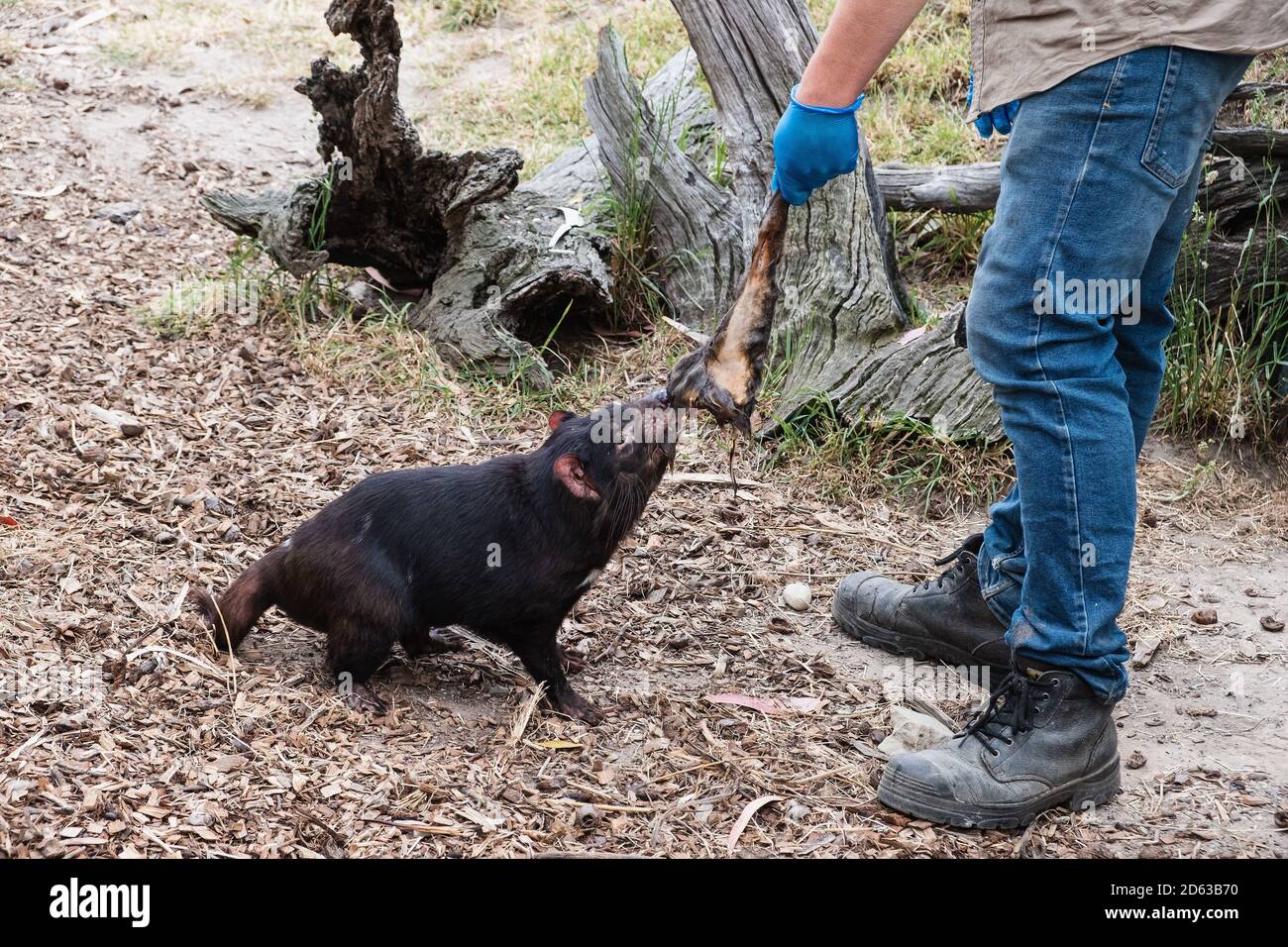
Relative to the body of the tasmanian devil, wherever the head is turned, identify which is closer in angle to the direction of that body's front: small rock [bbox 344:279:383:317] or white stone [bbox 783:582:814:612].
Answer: the white stone

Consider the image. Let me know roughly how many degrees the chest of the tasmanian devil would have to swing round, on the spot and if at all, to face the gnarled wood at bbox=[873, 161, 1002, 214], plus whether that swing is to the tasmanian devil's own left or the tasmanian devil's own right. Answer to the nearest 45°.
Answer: approximately 45° to the tasmanian devil's own left

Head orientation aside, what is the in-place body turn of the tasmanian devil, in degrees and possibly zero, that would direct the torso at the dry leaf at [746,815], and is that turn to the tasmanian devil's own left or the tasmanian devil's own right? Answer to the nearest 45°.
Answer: approximately 45° to the tasmanian devil's own right

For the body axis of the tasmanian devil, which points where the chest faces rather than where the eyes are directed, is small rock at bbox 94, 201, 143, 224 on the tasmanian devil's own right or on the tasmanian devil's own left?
on the tasmanian devil's own left

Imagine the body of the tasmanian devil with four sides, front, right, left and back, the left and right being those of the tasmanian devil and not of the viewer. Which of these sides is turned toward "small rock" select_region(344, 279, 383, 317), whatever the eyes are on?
left

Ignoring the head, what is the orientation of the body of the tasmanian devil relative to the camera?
to the viewer's right
